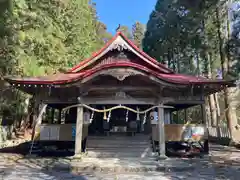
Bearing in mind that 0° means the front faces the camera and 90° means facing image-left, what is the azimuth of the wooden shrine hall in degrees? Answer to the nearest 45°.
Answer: approximately 0°

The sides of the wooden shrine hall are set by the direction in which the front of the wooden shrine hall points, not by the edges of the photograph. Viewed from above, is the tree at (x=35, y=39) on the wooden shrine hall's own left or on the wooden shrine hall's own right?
on the wooden shrine hall's own right

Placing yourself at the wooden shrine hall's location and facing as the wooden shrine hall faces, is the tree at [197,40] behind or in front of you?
behind

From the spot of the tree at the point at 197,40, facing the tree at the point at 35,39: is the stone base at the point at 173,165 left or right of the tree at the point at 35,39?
left
